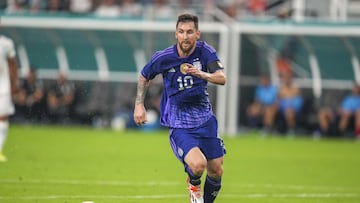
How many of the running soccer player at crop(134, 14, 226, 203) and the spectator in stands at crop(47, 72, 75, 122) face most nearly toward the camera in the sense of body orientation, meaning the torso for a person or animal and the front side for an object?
2

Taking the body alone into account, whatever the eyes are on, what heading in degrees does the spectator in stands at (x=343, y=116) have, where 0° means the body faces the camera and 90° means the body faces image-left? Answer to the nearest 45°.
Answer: approximately 45°

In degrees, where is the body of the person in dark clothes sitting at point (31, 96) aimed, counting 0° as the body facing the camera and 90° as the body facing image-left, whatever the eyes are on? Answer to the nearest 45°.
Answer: approximately 0°

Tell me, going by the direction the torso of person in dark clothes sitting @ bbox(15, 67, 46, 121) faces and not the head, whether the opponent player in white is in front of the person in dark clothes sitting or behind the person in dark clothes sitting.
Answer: in front
